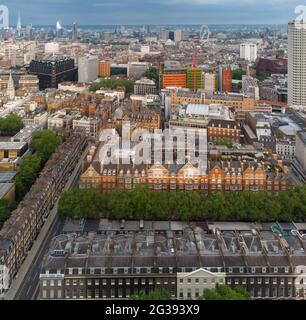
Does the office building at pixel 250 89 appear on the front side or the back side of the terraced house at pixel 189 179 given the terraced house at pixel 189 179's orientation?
on the back side

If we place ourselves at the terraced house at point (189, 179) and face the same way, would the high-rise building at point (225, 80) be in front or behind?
behind

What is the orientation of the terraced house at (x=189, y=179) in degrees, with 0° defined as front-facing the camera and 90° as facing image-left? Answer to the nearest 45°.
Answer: approximately 0°

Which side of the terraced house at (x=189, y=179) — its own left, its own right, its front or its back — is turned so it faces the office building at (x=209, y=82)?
back

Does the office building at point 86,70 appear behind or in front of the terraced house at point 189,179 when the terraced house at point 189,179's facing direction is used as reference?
behind

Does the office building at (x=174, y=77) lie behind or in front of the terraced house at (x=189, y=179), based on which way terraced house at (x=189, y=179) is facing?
behind

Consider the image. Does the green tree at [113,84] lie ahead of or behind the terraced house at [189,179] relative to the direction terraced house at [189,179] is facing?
behind

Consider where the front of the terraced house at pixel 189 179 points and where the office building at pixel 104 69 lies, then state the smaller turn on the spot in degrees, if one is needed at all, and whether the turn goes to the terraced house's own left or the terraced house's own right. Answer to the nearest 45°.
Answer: approximately 180°

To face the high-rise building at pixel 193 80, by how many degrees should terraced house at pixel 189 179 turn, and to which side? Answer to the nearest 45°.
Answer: approximately 180°
